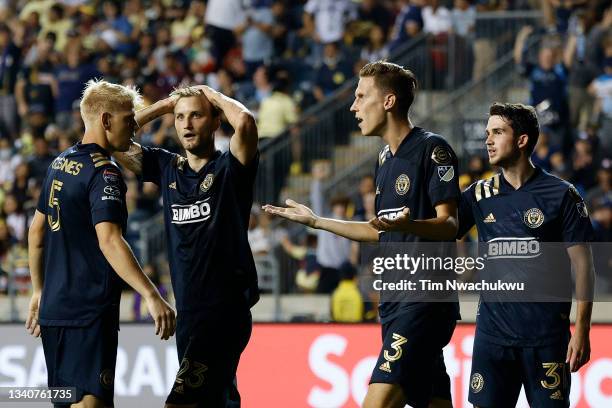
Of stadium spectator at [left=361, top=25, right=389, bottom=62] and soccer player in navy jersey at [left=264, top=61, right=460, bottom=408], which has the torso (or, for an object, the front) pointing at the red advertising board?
the stadium spectator

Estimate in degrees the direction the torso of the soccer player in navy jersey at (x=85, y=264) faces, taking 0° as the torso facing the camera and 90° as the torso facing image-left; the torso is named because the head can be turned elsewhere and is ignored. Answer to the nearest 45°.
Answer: approximately 225°

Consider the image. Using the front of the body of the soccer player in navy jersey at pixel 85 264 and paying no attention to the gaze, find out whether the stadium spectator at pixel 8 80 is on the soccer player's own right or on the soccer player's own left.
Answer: on the soccer player's own left

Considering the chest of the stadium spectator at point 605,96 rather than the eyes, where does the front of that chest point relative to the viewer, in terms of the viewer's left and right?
facing the viewer

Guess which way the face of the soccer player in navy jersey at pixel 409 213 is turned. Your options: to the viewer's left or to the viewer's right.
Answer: to the viewer's left

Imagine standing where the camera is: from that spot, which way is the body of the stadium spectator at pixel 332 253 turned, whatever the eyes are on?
toward the camera

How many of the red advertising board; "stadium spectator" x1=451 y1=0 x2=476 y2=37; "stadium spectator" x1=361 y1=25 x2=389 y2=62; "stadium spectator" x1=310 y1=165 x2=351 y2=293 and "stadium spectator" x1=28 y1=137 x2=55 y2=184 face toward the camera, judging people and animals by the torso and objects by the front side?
5

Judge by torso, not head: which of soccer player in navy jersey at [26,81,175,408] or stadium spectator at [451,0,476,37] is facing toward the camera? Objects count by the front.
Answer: the stadium spectator

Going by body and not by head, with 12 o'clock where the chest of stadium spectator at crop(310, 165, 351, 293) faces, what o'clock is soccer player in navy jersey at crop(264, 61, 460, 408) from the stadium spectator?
The soccer player in navy jersey is roughly at 12 o'clock from the stadium spectator.

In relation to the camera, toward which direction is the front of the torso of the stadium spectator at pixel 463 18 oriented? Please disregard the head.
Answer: toward the camera

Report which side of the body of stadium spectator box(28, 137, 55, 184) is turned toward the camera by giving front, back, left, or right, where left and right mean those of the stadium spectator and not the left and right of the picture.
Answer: front

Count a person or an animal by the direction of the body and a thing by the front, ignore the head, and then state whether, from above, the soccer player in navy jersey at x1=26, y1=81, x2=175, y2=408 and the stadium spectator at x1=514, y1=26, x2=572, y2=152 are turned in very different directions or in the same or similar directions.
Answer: very different directions

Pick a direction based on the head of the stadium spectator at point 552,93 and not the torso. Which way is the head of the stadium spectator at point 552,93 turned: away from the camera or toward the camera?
toward the camera

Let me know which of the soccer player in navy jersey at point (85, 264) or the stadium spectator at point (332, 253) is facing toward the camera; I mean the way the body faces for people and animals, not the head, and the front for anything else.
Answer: the stadium spectator

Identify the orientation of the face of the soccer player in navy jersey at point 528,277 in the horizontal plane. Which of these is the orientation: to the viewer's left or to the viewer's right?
to the viewer's left

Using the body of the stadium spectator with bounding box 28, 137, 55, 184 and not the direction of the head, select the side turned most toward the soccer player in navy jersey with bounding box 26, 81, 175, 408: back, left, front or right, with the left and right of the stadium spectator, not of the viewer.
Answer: front
